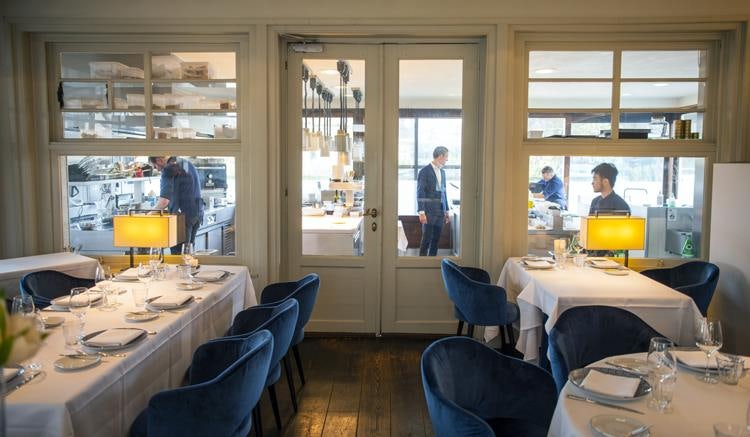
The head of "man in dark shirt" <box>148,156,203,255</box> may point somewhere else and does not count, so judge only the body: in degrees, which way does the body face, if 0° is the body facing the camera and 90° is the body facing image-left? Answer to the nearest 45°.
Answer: approximately 90°

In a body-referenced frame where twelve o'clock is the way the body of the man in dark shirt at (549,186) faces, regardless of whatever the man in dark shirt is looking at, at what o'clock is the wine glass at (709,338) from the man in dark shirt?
The wine glass is roughly at 10 o'clock from the man in dark shirt.

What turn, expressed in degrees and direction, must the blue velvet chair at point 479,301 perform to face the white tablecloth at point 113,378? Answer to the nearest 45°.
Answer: approximately 135° to its right

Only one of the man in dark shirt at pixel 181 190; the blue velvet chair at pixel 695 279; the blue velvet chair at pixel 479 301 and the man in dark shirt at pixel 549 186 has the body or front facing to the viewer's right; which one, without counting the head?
the blue velvet chair at pixel 479 301

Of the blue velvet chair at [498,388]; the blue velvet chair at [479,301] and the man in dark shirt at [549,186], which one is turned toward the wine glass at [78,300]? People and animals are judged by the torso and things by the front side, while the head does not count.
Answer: the man in dark shirt

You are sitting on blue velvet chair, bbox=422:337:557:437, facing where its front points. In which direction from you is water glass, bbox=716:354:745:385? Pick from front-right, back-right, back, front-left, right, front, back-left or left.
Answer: front-left

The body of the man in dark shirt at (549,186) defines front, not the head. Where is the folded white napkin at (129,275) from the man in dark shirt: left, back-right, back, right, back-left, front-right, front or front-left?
front

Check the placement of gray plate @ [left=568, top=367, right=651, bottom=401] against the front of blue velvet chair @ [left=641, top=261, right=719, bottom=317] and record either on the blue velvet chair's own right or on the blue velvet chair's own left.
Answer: on the blue velvet chair's own left

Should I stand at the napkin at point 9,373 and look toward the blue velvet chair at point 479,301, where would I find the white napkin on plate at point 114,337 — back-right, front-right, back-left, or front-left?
front-left

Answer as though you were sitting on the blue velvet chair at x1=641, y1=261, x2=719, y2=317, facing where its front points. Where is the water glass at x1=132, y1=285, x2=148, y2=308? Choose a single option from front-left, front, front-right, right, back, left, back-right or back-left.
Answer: front-left

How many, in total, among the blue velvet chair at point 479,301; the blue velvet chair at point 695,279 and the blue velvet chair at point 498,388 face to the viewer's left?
1

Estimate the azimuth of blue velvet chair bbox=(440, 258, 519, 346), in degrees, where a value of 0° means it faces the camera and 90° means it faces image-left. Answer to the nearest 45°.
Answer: approximately 270°

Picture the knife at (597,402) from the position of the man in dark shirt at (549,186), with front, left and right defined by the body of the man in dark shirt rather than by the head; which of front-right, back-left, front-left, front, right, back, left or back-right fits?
front-left

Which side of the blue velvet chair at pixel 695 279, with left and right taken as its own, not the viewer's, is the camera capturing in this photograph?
left

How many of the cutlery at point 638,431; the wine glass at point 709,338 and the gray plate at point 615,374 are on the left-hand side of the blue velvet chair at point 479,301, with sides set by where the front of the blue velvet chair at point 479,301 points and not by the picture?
0
